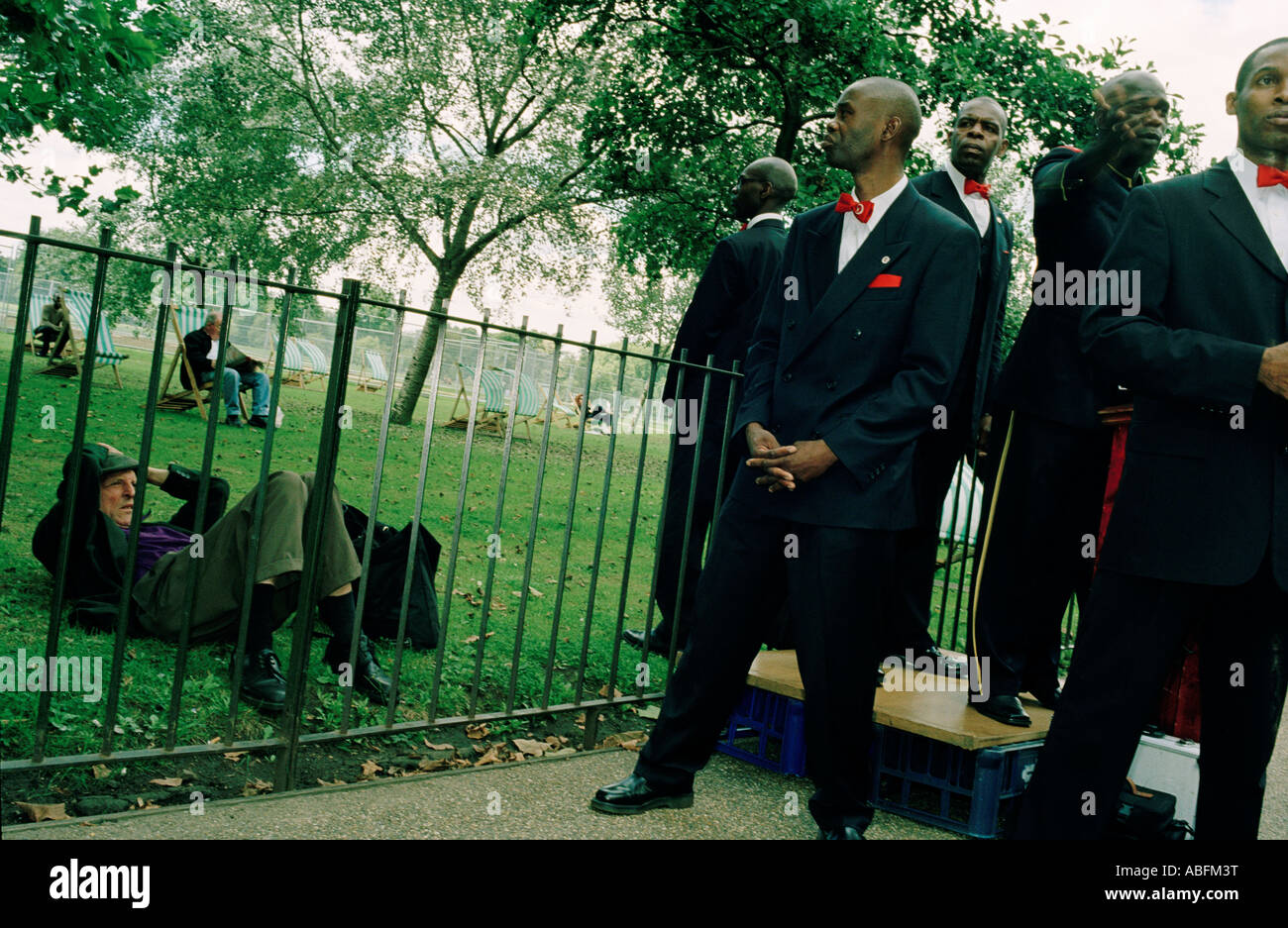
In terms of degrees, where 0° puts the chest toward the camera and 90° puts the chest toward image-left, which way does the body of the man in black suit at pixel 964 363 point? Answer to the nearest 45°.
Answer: approximately 315°

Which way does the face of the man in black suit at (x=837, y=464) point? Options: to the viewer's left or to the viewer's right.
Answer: to the viewer's left

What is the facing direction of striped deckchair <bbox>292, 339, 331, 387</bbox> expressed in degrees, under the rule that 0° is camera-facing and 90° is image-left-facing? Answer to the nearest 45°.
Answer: approximately 315°

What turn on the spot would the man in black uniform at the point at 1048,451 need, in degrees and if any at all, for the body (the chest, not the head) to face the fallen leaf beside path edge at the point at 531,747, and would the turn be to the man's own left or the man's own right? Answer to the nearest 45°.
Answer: approximately 135° to the man's own right

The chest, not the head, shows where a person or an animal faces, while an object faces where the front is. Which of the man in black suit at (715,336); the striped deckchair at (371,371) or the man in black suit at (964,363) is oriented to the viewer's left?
the man in black suit at (715,336)

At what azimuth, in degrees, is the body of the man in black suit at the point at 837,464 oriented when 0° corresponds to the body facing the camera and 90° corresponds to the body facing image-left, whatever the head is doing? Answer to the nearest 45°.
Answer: approximately 45°

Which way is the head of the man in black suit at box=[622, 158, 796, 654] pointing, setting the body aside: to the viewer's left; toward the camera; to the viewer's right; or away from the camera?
to the viewer's left

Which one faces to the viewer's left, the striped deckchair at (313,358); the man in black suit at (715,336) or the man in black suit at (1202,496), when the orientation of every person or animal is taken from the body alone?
the man in black suit at (715,336)
